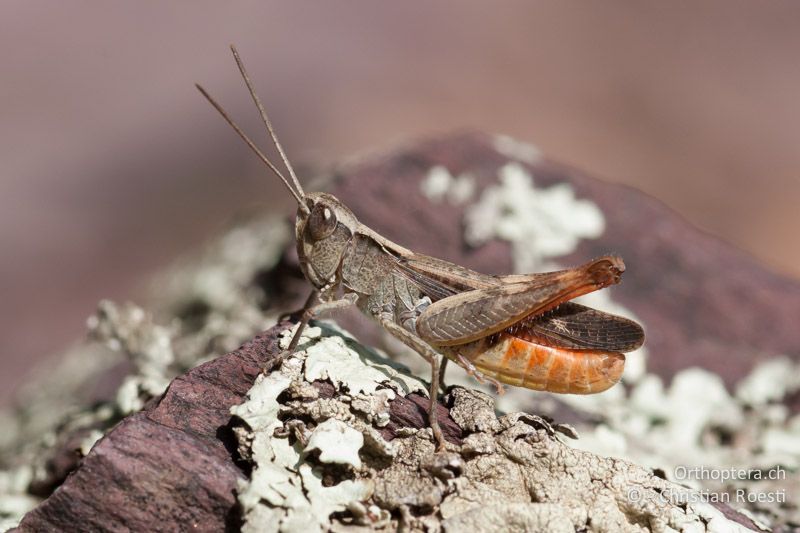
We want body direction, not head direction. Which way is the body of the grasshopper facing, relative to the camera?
to the viewer's left
